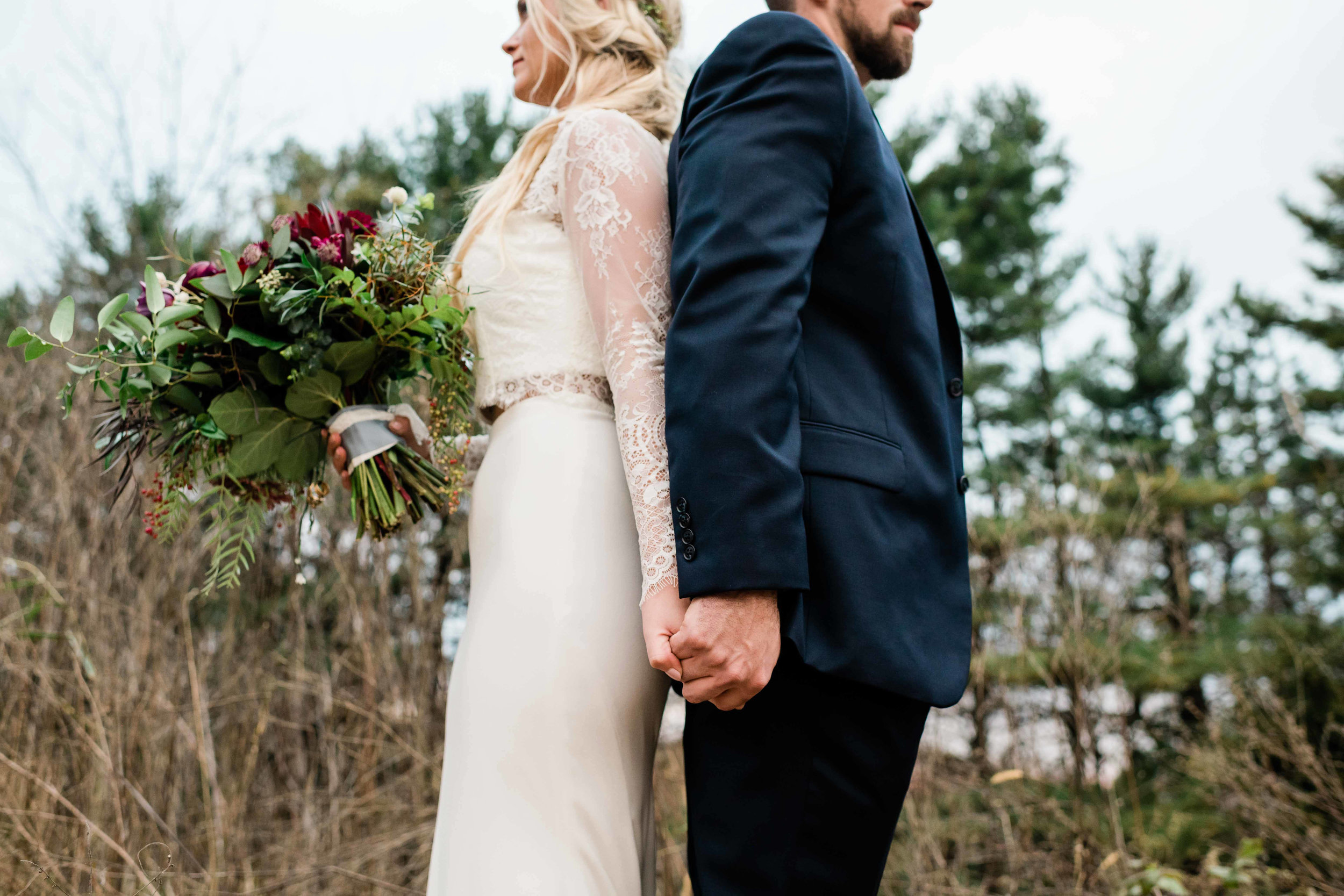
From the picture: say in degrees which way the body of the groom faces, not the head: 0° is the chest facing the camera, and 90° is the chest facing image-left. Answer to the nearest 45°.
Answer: approximately 270°

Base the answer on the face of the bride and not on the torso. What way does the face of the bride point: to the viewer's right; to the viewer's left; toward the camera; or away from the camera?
to the viewer's left

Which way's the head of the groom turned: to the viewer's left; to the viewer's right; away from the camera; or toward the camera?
to the viewer's right

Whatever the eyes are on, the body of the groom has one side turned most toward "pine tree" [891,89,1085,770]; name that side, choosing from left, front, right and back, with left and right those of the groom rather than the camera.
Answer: left
